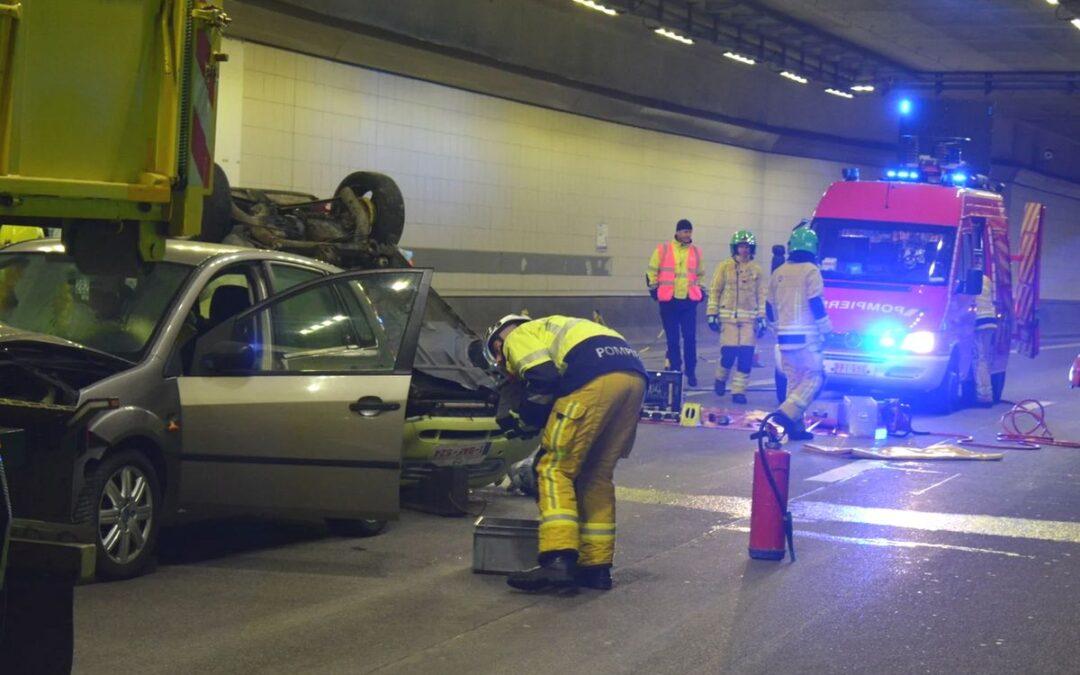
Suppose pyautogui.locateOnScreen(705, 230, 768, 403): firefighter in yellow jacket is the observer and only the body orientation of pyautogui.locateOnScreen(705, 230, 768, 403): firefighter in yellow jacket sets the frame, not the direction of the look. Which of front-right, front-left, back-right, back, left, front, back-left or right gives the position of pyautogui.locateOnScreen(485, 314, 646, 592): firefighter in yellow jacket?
front

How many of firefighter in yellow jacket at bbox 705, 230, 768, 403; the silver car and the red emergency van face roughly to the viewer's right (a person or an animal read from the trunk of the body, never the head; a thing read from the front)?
0

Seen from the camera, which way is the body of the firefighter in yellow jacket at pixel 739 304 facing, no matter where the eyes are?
toward the camera

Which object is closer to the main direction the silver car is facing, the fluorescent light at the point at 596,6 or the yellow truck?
the yellow truck

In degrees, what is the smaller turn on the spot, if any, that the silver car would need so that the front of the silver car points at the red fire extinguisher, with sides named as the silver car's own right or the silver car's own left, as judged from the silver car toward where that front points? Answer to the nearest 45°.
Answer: approximately 135° to the silver car's own left

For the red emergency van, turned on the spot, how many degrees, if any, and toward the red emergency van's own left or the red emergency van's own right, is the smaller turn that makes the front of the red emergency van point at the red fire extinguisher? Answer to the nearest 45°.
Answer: approximately 45° to the red emergency van's own left

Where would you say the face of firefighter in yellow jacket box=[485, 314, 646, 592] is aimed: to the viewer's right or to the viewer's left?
to the viewer's left

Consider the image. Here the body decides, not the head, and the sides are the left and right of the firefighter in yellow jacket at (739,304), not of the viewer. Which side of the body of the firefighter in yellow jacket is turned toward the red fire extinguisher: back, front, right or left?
front

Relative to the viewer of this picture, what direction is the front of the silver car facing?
facing the viewer and to the left of the viewer

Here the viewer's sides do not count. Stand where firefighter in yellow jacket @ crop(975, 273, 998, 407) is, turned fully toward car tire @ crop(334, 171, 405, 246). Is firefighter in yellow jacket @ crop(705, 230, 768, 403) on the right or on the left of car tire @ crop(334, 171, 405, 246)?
right

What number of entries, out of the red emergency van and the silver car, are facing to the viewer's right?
0

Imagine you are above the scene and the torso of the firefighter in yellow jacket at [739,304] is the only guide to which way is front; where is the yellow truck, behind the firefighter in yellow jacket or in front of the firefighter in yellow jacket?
in front

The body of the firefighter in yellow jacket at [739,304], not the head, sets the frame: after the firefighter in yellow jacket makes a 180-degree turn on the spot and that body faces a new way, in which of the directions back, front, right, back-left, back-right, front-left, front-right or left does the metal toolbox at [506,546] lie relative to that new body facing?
back

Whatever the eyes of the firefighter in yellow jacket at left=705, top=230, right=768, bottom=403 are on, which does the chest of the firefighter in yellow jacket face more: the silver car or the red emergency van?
the silver car

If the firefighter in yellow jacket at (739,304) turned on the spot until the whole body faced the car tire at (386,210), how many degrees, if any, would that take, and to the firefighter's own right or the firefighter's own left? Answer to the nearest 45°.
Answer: approximately 45° to the firefighter's own right

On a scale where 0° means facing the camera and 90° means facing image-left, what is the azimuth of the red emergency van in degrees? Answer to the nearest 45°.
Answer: approximately 45°
